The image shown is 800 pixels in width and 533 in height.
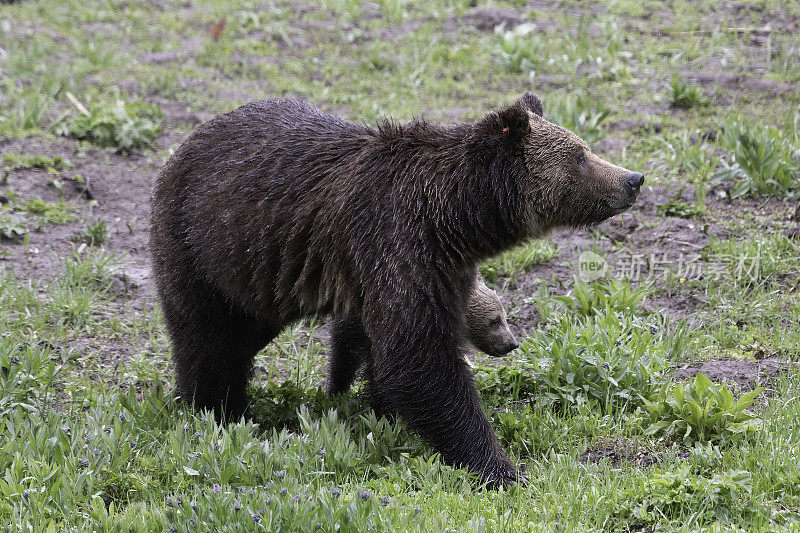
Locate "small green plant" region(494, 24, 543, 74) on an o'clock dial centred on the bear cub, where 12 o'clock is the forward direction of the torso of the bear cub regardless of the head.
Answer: The small green plant is roughly at 9 o'clock from the bear cub.

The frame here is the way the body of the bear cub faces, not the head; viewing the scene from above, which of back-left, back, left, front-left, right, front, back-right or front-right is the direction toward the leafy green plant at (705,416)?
front-right

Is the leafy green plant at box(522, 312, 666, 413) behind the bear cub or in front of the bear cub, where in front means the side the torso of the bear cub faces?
in front

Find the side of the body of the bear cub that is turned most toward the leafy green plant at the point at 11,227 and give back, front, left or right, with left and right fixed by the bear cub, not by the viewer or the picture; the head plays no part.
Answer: back

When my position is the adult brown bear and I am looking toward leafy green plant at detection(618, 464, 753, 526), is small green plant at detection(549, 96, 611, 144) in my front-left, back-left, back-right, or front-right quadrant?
back-left

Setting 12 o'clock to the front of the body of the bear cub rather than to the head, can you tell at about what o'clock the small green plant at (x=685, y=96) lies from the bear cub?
The small green plant is roughly at 10 o'clock from the bear cub.

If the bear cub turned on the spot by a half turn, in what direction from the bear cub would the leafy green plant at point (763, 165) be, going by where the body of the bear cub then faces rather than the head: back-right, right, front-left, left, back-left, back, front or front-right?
back-right

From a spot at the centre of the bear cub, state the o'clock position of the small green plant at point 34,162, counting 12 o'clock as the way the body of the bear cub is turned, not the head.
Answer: The small green plant is roughly at 7 o'clock from the bear cub.

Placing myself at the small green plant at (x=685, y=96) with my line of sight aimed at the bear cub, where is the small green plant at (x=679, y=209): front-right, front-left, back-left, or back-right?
front-left

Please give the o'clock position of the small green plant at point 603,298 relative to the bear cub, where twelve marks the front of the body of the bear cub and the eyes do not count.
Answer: The small green plant is roughly at 11 o'clock from the bear cub.

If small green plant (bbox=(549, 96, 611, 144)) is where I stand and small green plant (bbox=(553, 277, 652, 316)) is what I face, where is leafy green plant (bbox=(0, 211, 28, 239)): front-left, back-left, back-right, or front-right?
front-right

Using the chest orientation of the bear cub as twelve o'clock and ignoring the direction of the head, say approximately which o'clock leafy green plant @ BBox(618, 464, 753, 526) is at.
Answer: The leafy green plant is roughly at 2 o'clock from the bear cub.

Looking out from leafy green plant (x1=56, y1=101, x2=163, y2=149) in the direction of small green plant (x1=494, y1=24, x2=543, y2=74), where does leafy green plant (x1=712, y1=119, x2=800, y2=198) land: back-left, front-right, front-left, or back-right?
front-right

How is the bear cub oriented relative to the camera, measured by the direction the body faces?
to the viewer's right

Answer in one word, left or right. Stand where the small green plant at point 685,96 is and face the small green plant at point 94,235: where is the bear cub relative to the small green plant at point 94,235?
left
